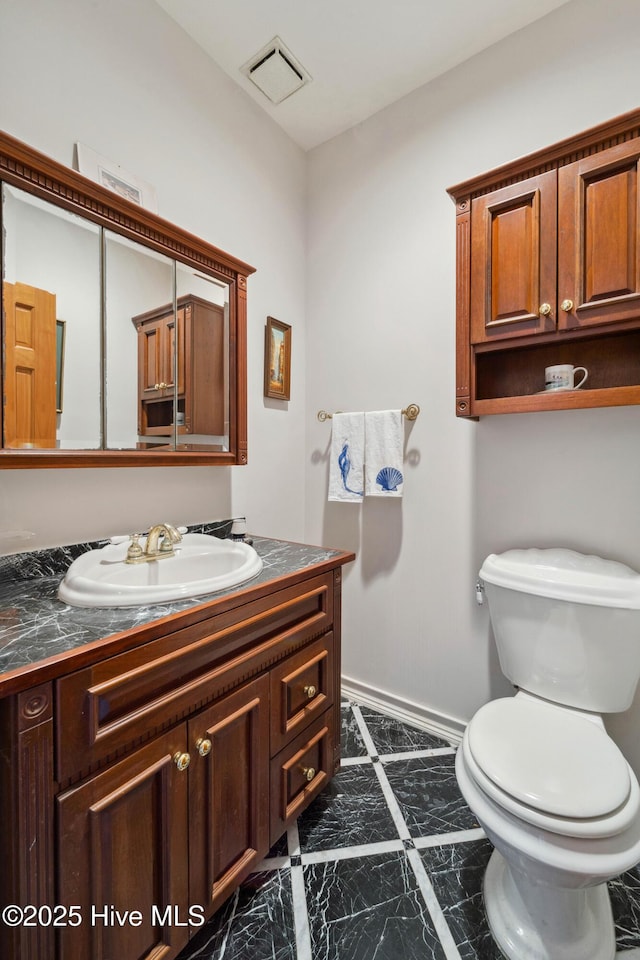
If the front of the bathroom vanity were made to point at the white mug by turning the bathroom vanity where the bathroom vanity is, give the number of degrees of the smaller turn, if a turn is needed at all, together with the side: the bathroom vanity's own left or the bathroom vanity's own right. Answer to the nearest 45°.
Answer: approximately 45° to the bathroom vanity's own left

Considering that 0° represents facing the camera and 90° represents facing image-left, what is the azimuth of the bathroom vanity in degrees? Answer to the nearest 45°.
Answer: approximately 315°

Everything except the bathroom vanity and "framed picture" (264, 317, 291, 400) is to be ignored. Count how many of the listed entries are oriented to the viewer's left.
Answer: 0

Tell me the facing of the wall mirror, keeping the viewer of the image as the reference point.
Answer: facing the viewer and to the right of the viewer

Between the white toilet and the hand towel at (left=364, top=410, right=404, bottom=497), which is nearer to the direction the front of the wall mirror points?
the white toilet

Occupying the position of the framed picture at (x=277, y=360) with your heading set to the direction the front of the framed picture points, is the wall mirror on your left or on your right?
on your right

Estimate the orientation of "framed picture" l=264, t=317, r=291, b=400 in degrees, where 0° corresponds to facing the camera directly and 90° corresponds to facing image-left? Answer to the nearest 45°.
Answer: approximately 315°

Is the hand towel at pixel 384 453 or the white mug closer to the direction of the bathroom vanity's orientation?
the white mug

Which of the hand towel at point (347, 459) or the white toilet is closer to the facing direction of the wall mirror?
the white toilet

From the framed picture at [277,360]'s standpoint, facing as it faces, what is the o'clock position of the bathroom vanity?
The bathroom vanity is roughly at 2 o'clock from the framed picture.

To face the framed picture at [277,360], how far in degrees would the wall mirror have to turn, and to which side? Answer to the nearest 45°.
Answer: approximately 90° to its left

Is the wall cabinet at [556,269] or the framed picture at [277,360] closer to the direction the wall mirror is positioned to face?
the wall cabinet

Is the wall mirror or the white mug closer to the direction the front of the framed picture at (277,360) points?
the white mug

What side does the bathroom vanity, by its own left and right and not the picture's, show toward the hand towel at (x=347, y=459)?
left
